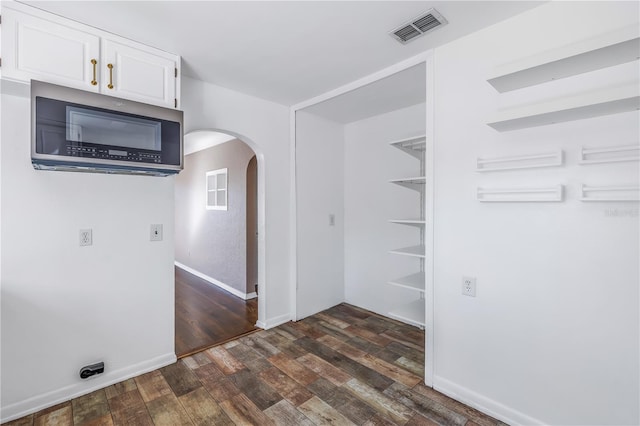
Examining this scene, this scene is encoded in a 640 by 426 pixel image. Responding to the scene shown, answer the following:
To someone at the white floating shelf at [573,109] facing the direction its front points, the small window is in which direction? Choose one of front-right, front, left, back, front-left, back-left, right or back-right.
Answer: front-right

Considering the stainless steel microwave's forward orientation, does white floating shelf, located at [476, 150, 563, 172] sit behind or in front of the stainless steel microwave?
in front

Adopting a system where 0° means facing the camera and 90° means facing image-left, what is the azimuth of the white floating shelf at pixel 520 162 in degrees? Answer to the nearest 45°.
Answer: approximately 45°

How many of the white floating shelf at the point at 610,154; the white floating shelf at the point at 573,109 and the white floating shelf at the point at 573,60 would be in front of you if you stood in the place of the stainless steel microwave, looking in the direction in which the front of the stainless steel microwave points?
3
